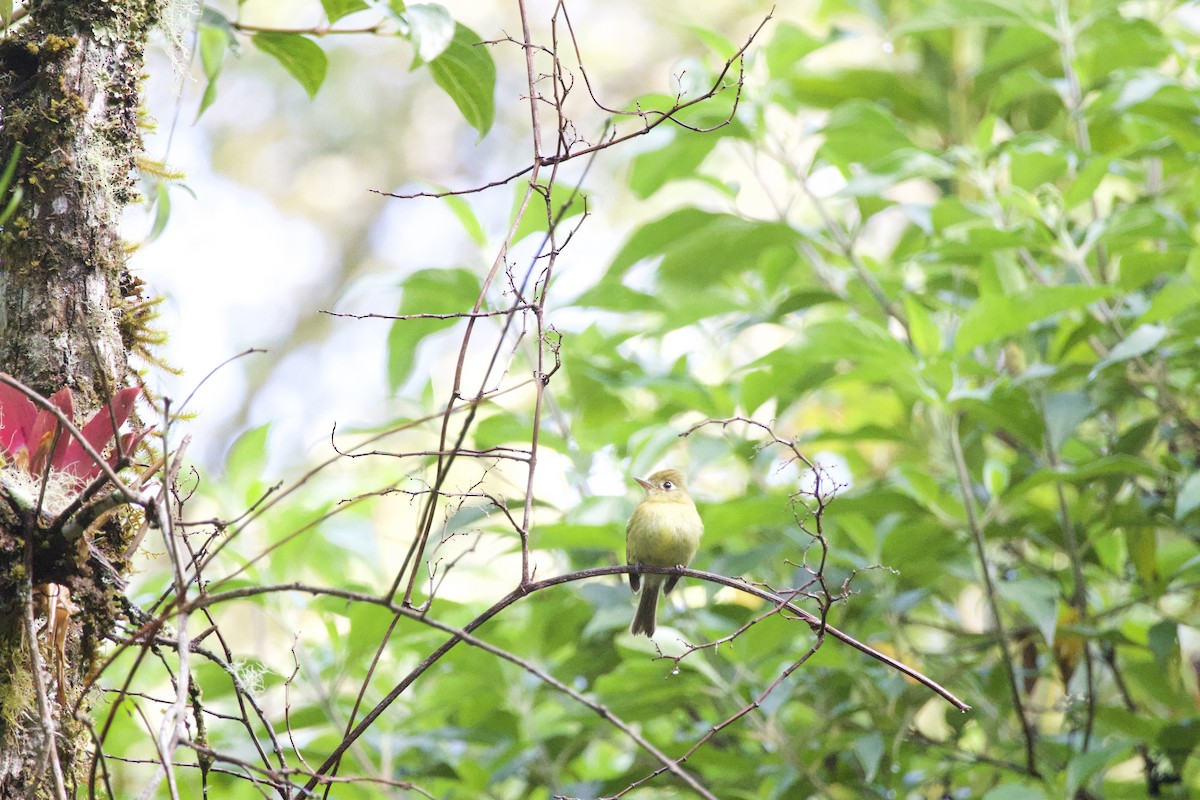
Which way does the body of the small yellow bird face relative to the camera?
toward the camera

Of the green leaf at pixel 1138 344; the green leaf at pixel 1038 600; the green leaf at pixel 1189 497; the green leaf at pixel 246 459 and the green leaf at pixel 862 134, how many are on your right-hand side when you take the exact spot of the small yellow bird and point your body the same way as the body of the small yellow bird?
1

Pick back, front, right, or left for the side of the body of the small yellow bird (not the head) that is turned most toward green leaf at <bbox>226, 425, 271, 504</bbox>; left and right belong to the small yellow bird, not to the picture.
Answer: right

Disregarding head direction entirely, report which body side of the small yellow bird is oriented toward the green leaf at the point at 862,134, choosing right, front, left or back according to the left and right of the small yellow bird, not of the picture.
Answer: back
